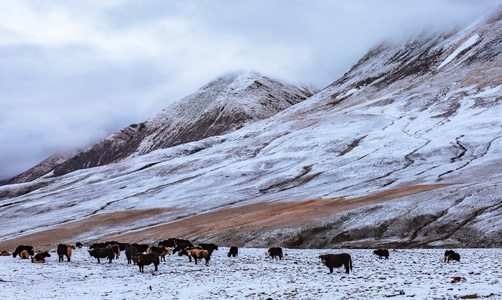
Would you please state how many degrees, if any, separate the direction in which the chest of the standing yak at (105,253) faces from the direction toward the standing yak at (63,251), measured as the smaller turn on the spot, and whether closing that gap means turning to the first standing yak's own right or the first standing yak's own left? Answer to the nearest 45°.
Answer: approximately 45° to the first standing yak's own right

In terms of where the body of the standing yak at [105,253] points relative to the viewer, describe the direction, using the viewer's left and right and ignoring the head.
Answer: facing to the left of the viewer

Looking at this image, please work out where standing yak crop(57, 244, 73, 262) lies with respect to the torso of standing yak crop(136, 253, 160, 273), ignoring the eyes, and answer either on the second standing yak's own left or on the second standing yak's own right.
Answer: on the second standing yak's own right

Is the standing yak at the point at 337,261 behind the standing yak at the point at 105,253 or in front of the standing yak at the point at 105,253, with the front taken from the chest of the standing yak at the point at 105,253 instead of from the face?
behind

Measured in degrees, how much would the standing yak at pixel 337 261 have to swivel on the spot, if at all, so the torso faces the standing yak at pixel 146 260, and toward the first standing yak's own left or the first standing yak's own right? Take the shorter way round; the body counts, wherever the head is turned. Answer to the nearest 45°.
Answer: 0° — it already faces it

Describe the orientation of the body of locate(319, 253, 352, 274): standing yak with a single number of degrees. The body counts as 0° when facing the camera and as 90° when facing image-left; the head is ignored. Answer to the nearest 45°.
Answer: approximately 90°

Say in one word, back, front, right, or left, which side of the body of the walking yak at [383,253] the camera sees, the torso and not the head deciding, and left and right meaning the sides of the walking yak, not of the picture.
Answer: left

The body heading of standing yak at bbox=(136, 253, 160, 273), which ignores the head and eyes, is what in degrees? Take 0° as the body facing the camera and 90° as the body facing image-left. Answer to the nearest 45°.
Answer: approximately 45°
